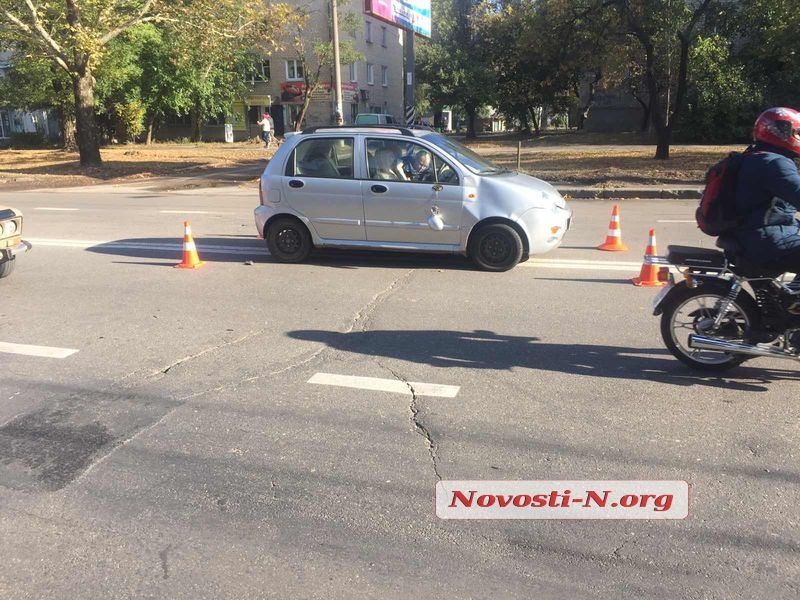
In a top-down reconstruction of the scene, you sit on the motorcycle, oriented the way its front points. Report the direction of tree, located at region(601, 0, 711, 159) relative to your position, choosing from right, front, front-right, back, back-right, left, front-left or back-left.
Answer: left

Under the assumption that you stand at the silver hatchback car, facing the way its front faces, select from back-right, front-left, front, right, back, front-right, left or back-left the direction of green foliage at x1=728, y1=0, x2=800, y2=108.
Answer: front-left

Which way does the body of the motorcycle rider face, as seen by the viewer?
to the viewer's right

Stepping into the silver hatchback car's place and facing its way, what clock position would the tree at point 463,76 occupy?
The tree is roughly at 9 o'clock from the silver hatchback car.

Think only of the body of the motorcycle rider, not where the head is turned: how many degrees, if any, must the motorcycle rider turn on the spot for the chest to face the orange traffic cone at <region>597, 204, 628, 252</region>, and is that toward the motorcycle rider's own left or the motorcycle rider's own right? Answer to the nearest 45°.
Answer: approximately 90° to the motorcycle rider's own left

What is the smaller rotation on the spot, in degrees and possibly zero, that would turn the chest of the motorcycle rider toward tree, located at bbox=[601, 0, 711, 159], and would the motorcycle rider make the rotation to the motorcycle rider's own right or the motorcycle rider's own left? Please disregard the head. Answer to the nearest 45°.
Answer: approximately 90° to the motorcycle rider's own left

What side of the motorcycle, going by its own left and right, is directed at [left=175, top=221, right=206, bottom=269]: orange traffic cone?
back

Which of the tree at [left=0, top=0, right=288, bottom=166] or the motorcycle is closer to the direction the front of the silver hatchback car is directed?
the motorcycle

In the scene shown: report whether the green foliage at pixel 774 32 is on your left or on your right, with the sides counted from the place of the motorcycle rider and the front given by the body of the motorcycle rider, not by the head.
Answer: on your left

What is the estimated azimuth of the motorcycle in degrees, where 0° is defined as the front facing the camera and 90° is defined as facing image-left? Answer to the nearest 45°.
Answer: approximately 270°

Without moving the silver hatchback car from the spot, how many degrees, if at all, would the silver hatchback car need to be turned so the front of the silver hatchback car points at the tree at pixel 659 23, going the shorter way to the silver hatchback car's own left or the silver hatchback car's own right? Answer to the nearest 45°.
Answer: approximately 45° to the silver hatchback car's own left

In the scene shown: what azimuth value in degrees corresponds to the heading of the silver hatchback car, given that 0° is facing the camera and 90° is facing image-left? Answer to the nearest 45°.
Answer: approximately 270°
